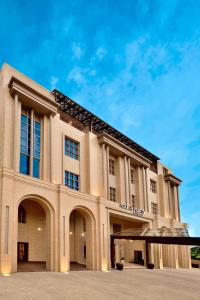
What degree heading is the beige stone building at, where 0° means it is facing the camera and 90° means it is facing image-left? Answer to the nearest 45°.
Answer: approximately 315°
